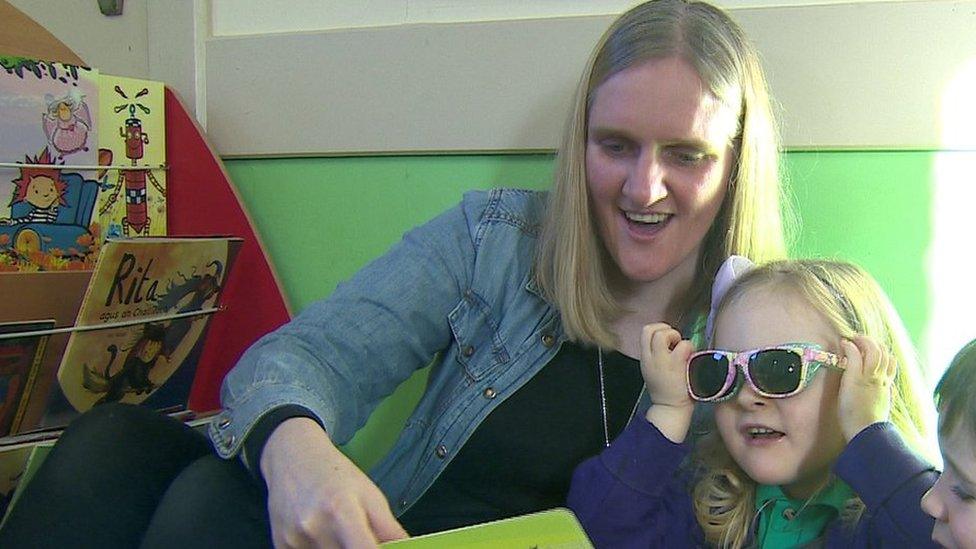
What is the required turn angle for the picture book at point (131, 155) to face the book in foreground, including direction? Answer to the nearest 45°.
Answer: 0° — it already faces it

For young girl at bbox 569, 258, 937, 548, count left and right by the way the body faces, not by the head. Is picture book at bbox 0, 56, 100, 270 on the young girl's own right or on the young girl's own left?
on the young girl's own right

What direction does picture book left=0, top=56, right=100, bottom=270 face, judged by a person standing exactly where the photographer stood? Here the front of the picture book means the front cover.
facing the viewer

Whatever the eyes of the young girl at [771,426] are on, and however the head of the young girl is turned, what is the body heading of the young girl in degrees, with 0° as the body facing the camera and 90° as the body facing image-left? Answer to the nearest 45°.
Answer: approximately 45°

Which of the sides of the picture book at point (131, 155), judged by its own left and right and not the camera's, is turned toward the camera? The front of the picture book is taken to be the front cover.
front

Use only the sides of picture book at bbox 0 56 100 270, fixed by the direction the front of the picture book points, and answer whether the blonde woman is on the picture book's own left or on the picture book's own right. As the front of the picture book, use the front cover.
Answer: on the picture book's own left

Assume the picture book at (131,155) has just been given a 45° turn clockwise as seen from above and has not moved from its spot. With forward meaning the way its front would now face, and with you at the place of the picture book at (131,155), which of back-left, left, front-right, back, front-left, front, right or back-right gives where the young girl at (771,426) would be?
left

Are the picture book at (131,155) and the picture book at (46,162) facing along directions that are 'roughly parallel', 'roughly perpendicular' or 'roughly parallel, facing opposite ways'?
roughly parallel

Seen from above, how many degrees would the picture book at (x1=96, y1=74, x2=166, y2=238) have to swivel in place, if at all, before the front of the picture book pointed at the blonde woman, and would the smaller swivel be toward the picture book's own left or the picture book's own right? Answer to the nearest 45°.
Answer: approximately 45° to the picture book's own left
